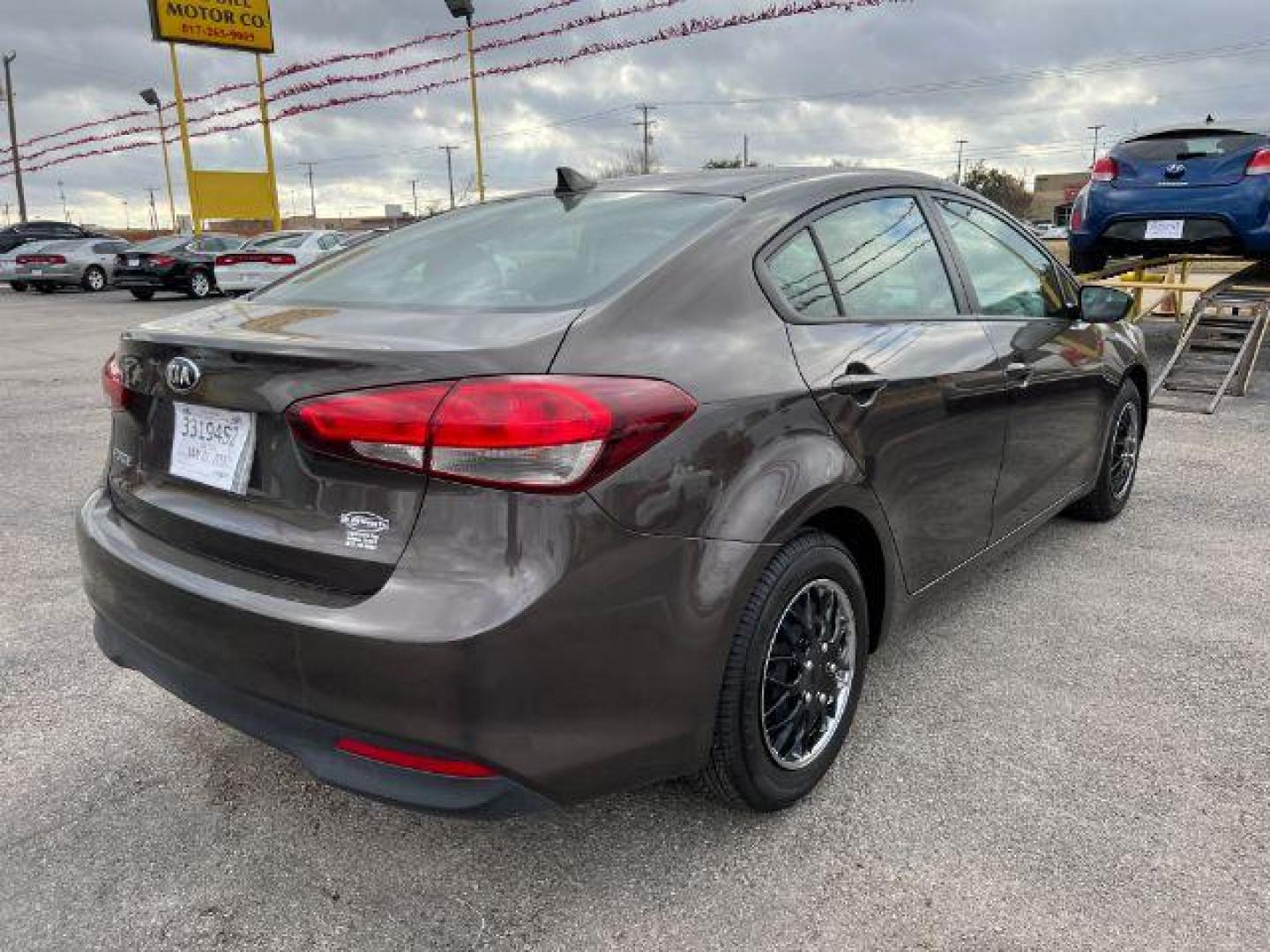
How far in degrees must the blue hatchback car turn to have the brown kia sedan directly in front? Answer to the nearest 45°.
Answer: approximately 180°

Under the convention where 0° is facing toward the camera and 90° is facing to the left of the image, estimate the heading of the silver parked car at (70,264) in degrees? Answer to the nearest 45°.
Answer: approximately 225°

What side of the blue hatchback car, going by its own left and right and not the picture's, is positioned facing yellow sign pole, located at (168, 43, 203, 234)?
left

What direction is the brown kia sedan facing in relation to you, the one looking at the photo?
facing away from the viewer and to the right of the viewer

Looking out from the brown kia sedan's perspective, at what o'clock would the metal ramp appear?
The metal ramp is roughly at 12 o'clock from the brown kia sedan.

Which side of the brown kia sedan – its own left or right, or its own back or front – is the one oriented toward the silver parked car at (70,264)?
left

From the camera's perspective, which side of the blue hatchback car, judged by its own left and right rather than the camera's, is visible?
back

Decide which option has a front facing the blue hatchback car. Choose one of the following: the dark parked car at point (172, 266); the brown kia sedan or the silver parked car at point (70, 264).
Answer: the brown kia sedan

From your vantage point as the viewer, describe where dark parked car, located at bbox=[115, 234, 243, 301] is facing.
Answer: facing away from the viewer and to the right of the viewer
